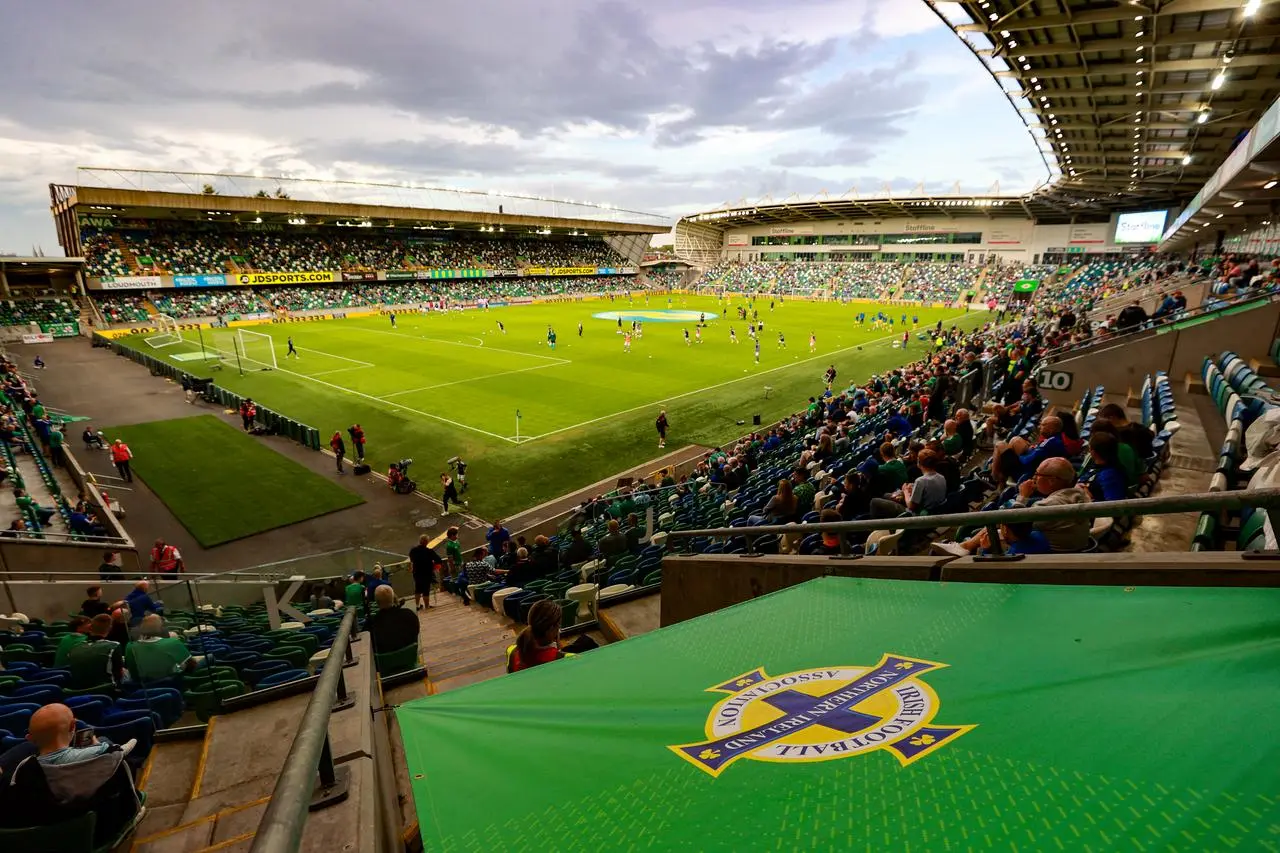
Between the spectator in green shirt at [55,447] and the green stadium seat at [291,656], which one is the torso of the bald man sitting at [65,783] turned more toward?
the spectator in green shirt

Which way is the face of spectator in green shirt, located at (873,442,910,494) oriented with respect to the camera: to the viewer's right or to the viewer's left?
to the viewer's left

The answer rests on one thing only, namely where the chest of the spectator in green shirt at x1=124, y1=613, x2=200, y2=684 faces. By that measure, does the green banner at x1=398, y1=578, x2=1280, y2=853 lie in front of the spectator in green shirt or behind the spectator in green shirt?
behind

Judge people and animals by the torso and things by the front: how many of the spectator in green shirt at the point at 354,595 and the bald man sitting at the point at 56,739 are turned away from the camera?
2

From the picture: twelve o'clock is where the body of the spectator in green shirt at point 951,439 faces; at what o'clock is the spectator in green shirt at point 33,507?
the spectator in green shirt at point 33,507 is roughly at 10 o'clock from the spectator in green shirt at point 951,439.

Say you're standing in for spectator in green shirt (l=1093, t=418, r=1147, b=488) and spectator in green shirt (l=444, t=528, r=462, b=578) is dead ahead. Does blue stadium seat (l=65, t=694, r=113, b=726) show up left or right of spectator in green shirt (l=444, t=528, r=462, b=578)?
left

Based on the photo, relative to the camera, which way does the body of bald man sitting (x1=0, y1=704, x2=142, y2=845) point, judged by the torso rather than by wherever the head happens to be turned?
away from the camera

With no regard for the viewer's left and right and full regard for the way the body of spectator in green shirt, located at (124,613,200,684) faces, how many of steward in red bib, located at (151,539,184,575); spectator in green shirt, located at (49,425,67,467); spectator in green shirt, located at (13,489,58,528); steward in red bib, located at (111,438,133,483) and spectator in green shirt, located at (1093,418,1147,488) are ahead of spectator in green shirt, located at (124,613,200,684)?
4

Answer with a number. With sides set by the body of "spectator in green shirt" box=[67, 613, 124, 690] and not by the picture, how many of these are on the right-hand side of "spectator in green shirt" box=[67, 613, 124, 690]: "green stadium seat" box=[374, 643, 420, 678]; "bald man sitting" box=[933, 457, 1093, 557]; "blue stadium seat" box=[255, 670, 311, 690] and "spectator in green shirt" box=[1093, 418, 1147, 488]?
4

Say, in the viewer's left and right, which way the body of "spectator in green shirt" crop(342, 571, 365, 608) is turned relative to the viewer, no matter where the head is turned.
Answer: facing away from the viewer

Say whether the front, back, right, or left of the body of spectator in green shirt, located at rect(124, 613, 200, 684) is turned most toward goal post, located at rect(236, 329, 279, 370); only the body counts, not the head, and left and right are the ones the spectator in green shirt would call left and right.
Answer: front

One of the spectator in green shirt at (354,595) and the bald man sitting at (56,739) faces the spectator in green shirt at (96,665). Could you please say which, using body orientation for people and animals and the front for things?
the bald man sitting

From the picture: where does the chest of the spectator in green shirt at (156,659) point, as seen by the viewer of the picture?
away from the camera

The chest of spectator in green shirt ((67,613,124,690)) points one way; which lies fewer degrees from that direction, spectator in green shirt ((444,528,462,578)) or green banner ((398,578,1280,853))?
the spectator in green shirt

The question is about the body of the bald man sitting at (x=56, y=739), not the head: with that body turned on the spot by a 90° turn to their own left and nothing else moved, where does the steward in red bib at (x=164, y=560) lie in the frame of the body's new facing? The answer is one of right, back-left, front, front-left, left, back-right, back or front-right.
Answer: right

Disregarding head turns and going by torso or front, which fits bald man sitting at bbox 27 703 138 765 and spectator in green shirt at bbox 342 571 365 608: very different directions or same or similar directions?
same or similar directions

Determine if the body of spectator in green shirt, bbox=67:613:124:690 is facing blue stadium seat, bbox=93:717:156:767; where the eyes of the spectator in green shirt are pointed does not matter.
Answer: no

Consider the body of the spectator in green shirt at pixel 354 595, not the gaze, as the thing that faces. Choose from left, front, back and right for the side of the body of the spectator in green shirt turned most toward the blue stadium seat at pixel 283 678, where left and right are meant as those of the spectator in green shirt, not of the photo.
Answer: back

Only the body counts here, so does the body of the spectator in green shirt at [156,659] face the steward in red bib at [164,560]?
yes

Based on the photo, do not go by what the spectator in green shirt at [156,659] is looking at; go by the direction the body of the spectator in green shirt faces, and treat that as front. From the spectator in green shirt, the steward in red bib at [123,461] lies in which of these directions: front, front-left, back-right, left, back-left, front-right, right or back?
front

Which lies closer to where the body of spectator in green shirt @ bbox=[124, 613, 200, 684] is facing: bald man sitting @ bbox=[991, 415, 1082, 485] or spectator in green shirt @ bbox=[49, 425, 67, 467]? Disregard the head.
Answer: the spectator in green shirt
